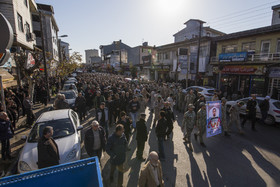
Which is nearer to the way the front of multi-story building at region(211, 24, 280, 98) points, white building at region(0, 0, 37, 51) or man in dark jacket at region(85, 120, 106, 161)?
the white building

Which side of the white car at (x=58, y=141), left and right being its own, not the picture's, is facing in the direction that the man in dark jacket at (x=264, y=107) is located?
left

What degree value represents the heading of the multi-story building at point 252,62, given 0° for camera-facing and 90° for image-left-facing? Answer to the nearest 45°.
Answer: approximately 45°

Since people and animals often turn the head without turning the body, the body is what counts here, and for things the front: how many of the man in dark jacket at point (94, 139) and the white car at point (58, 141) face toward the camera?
2

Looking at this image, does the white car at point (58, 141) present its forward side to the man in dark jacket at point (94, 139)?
no

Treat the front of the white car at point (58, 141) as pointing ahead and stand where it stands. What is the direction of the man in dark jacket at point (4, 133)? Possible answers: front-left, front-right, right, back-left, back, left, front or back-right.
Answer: back-right

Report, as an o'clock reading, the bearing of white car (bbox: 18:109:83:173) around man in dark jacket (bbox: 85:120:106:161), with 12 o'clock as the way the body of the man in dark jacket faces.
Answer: The white car is roughly at 4 o'clock from the man in dark jacket.

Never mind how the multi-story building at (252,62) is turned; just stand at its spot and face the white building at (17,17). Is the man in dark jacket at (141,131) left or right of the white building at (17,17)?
left

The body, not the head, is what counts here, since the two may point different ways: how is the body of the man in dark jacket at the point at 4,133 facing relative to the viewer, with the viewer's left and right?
facing the viewer and to the right of the viewer

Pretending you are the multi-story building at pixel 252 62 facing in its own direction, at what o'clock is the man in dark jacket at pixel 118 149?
The man in dark jacket is roughly at 11 o'clock from the multi-story building.

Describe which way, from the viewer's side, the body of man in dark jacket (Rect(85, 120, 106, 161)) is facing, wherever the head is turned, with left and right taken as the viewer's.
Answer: facing the viewer

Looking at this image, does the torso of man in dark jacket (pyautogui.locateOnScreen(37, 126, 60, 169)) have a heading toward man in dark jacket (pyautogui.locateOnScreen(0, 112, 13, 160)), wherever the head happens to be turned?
no

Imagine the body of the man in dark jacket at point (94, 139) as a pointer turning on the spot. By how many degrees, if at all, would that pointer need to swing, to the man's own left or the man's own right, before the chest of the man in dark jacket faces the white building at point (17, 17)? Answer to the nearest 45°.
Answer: approximately 135° to the man's own right
